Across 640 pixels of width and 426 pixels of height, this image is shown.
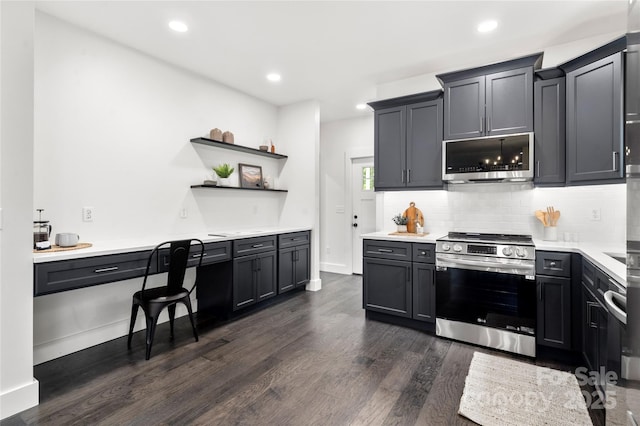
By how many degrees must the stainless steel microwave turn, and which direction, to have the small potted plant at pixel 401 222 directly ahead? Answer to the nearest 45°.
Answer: approximately 90° to its right

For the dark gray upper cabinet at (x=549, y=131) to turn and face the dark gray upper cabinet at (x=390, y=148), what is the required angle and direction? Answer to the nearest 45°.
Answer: approximately 90° to its right

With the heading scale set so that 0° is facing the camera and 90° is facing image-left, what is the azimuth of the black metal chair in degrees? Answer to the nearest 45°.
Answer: approximately 45°

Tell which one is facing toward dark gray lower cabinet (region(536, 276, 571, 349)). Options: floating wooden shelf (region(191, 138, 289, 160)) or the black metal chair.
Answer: the floating wooden shelf

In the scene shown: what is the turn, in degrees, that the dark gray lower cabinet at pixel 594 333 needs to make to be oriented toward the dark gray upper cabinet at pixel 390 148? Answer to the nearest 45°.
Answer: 0° — it already faces it

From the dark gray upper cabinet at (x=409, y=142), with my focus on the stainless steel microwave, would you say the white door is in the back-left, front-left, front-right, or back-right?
back-left

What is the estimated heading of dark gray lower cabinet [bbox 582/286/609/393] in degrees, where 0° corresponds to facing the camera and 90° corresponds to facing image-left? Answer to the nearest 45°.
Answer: approximately 90°

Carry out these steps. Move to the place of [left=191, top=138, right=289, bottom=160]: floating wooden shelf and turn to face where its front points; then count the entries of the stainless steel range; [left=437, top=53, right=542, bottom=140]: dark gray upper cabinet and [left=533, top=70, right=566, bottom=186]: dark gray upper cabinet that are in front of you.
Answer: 3
